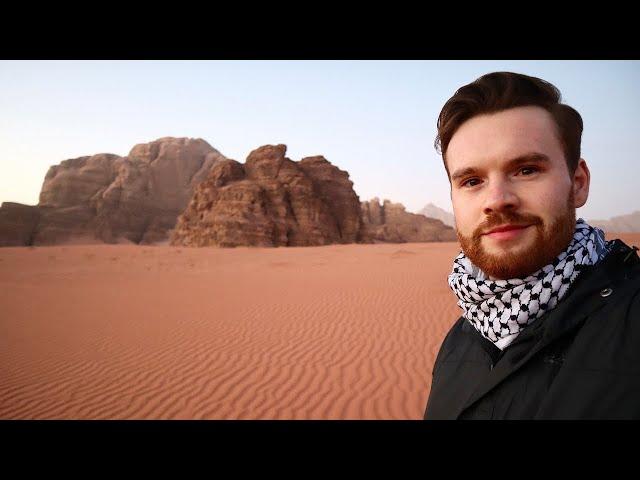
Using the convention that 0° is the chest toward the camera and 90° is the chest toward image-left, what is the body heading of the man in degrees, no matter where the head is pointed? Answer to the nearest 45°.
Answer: approximately 45°

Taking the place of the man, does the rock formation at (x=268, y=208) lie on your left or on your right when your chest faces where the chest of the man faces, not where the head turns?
on your right
